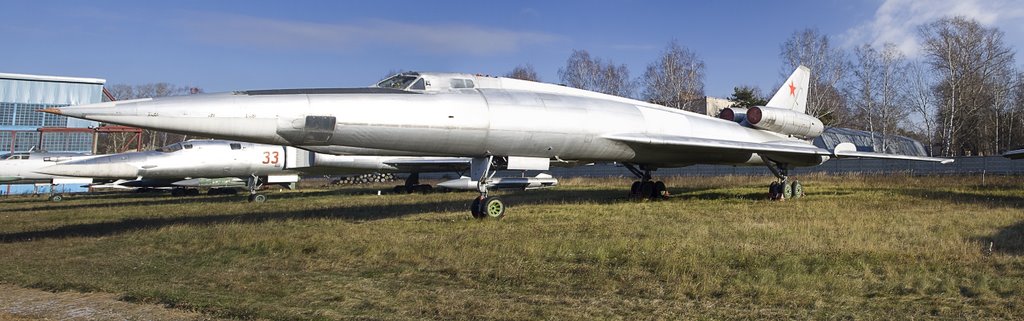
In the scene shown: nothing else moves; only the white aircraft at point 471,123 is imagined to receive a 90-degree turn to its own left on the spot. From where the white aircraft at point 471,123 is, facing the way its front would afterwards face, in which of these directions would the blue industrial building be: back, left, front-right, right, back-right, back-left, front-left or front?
back

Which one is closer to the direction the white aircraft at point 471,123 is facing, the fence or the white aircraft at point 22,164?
the white aircraft

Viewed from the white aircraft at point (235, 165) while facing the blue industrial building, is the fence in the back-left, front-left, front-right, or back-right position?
back-right

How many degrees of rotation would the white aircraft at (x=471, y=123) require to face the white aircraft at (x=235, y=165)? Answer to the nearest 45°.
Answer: approximately 90° to its right

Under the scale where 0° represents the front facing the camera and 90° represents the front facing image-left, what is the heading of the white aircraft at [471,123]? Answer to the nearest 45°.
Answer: approximately 45°

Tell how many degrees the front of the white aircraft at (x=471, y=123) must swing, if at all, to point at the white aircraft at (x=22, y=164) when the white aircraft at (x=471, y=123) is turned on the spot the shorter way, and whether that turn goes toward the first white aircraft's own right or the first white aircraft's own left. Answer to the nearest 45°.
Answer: approximately 90° to the first white aircraft's own right
